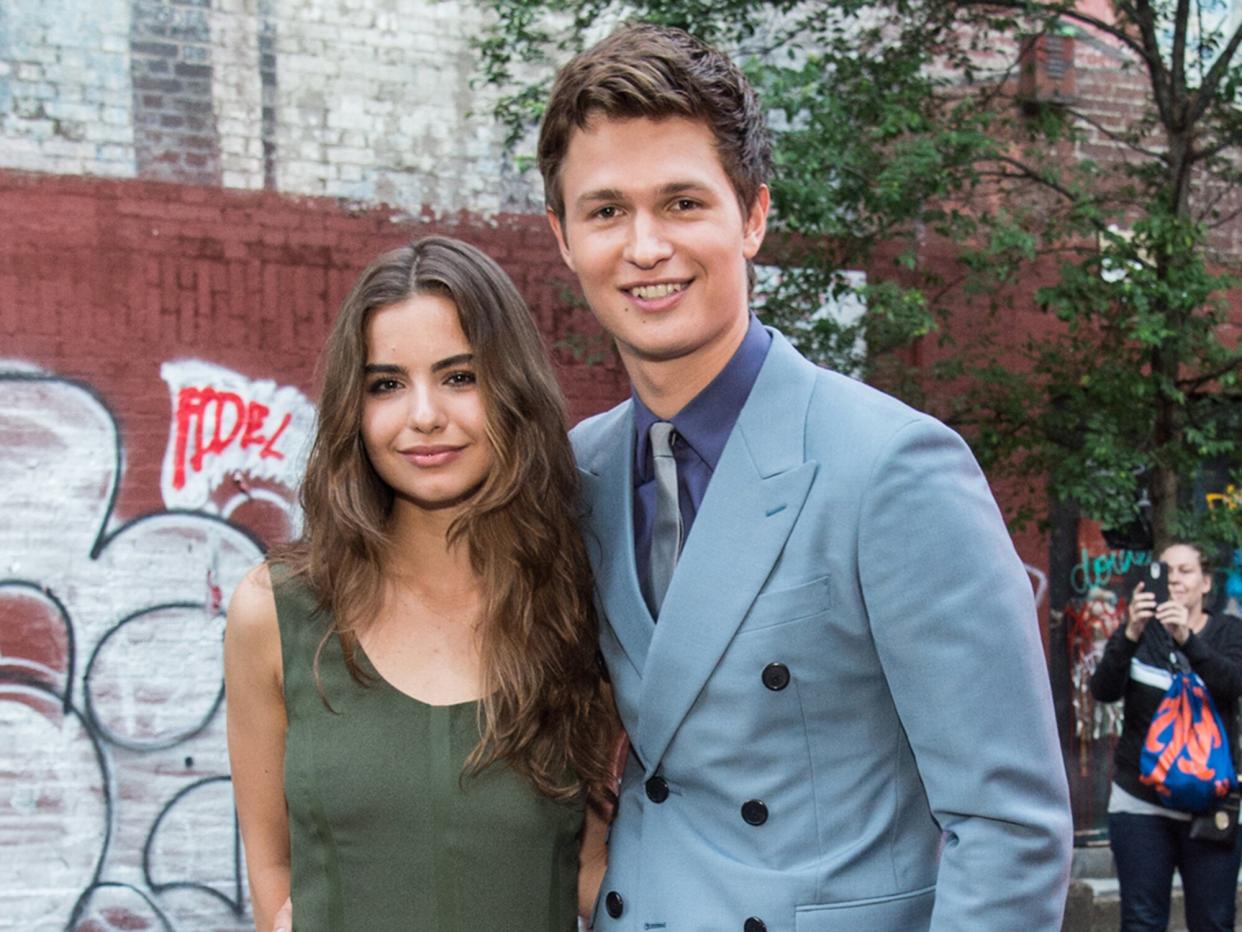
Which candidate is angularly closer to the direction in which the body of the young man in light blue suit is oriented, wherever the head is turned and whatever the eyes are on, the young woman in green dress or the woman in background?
the young woman in green dress

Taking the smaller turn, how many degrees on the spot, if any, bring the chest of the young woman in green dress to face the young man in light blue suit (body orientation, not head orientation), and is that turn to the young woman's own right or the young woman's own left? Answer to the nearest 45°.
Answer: approximately 45° to the young woman's own left

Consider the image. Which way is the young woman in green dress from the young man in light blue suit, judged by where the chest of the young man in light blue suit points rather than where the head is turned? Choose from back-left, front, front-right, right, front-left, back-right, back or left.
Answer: right

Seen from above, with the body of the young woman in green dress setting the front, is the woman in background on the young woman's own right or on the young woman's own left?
on the young woman's own left

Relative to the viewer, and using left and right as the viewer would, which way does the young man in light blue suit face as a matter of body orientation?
facing the viewer and to the left of the viewer

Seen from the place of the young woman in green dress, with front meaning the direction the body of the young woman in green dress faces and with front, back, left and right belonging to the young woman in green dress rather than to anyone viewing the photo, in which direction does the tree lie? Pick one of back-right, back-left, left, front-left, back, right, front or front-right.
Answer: back-left

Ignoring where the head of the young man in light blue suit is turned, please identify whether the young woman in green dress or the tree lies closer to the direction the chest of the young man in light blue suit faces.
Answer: the young woman in green dress

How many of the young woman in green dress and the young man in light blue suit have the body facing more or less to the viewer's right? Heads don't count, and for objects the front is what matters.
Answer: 0

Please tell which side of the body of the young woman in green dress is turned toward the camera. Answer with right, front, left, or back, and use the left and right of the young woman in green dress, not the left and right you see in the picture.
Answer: front
